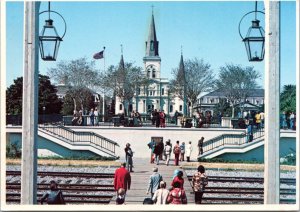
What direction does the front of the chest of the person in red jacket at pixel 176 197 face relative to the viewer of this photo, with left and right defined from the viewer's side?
facing away from the viewer

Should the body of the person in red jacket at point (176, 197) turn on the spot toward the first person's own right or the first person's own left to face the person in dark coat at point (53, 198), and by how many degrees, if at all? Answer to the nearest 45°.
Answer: approximately 90° to the first person's own left

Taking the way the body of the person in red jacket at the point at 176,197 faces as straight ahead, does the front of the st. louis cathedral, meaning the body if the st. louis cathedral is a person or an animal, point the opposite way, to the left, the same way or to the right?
the opposite way

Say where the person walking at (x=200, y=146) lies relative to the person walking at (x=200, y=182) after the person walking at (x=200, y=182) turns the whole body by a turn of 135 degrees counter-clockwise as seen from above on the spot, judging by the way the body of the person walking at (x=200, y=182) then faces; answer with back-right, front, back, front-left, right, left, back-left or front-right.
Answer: back-right

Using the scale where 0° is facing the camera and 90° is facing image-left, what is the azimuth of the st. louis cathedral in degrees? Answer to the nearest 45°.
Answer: approximately 0°

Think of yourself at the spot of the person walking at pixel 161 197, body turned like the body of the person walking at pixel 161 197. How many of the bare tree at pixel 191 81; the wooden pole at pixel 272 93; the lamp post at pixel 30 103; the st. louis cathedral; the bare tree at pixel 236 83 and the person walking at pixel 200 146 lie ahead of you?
4

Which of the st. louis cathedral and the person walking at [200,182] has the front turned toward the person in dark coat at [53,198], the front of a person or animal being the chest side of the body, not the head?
the st. louis cathedral

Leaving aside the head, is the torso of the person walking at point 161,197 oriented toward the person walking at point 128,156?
yes

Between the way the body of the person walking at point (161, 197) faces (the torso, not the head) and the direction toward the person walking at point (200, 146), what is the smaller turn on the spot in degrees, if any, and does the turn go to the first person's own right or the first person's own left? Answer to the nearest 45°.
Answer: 0° — they already face them

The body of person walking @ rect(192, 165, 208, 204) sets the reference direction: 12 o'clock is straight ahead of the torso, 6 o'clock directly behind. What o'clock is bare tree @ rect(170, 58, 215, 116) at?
The bare tree is roughly at 12 o'clock from the person walking.

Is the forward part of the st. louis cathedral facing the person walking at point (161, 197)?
yes

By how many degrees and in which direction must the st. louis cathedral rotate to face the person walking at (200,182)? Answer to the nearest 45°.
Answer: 0° — it already faces them

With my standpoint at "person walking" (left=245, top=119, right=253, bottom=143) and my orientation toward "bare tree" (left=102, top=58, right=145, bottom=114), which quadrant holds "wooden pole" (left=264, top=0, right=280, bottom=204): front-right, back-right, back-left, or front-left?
back-left

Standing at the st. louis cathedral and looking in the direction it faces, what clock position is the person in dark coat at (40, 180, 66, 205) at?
The person in dark coat is roughly at 12 o'clock from the st. louis cathedral.

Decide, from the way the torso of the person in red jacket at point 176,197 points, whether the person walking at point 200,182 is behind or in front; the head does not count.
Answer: in front

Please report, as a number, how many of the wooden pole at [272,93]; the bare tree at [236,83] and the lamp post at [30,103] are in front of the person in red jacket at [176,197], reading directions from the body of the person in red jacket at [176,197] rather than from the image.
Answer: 1

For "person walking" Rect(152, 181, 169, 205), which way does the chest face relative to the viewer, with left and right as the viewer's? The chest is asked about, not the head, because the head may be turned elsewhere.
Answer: facing away from the viewer

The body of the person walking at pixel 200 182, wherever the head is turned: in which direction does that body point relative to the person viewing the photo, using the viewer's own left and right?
facing away from the viewer
